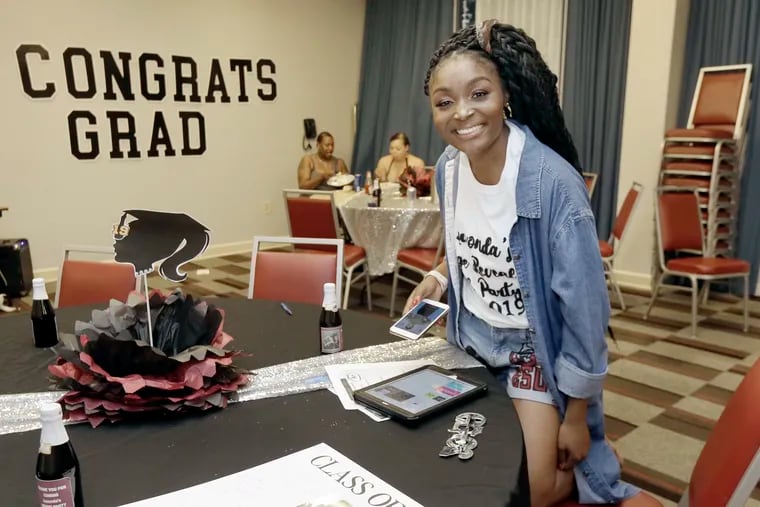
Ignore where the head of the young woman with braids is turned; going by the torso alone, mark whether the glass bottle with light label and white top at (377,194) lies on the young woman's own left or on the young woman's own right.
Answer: on the young woman's own right

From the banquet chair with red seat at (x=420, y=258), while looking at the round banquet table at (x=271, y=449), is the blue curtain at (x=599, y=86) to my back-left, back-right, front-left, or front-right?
back-left

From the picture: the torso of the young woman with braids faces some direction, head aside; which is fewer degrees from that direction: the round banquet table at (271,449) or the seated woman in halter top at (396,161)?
the round banquet table

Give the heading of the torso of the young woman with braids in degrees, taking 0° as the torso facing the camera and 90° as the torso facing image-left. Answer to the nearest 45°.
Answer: approximately 45°

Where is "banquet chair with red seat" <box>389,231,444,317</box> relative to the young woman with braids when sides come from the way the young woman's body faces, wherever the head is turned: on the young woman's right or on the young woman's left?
on the young woman's right

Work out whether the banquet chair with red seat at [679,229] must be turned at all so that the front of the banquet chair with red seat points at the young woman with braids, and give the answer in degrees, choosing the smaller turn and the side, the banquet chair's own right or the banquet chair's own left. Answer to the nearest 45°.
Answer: approximately 45° to the banquet chair's own right
